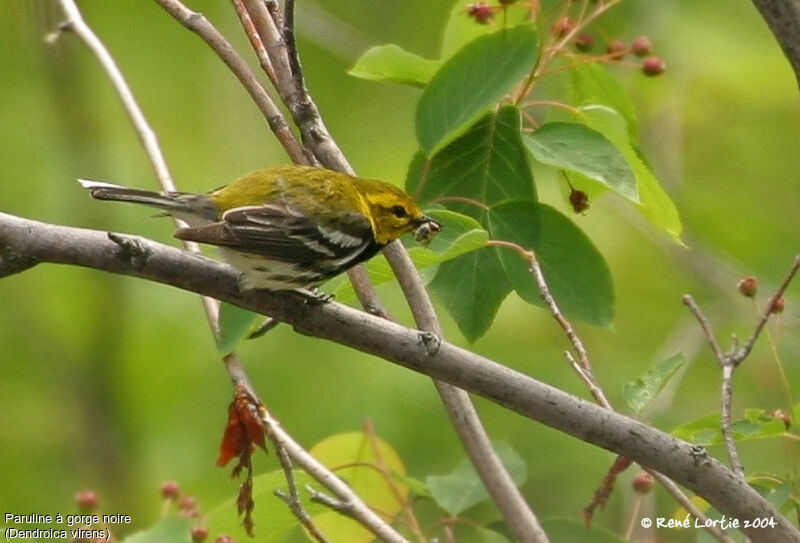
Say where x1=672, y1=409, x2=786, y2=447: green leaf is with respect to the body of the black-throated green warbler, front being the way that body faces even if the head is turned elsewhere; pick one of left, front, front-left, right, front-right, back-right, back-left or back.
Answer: front-right

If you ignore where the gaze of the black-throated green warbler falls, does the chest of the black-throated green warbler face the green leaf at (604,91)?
yes

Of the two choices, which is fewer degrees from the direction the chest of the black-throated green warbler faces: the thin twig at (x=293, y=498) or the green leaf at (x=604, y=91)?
the green leaf

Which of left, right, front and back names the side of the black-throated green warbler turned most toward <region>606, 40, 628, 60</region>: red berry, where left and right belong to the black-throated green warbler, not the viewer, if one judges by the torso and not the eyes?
front

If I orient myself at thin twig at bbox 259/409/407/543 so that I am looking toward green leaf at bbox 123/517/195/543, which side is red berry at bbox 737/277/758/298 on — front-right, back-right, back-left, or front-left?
back-right

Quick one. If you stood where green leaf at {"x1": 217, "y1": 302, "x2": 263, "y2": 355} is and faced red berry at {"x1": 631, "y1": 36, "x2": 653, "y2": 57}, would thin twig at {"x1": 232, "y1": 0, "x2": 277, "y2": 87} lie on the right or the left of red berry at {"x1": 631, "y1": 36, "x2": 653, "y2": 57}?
left

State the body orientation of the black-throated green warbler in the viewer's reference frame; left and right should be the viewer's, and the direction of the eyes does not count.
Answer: facing to the right of the viewer
